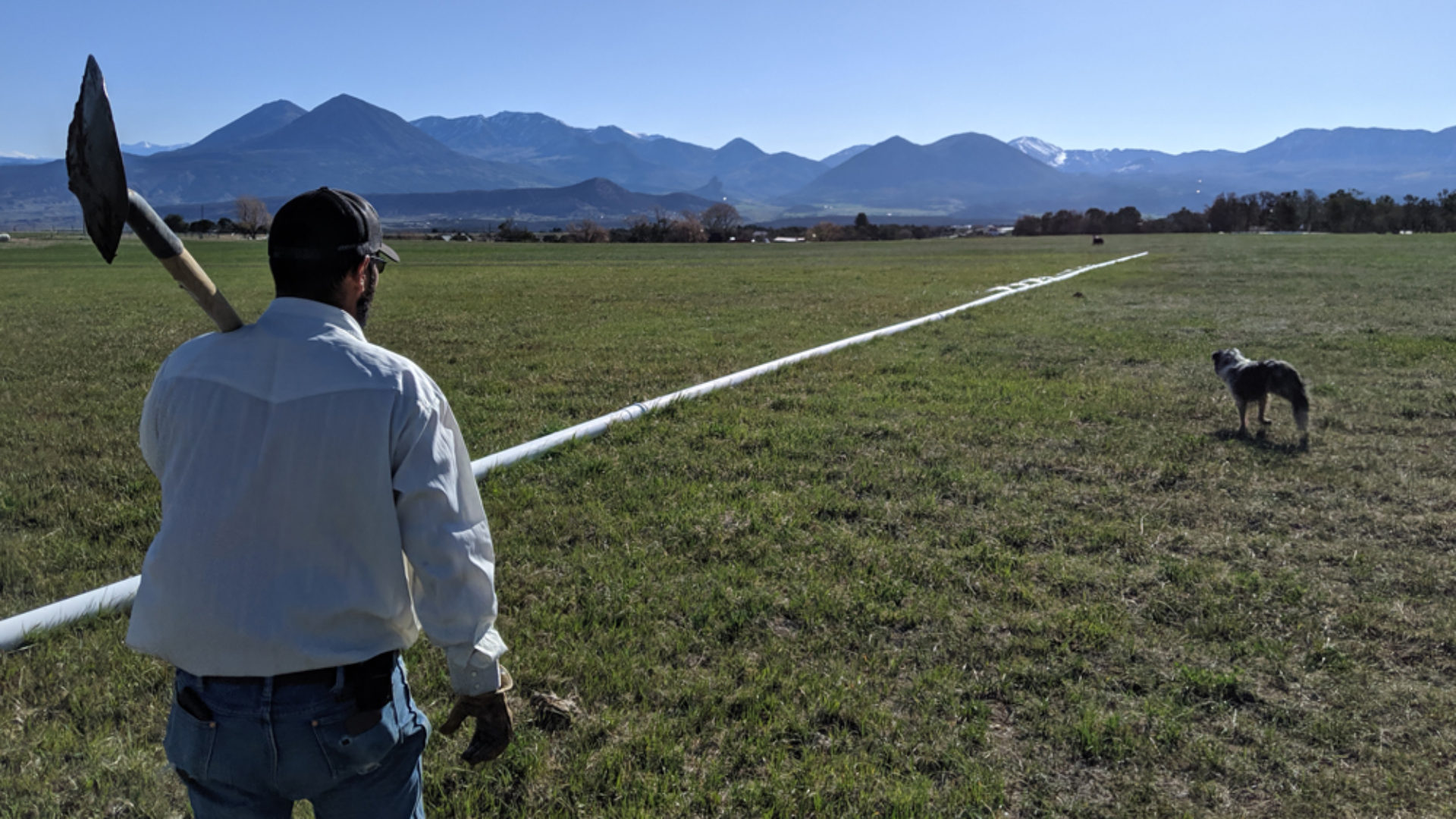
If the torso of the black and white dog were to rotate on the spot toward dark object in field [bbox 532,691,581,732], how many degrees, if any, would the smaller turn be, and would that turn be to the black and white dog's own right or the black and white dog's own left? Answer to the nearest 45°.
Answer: approximately 90° to the black and white dog's own left

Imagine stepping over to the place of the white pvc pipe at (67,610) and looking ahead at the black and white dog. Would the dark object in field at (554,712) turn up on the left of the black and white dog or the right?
right

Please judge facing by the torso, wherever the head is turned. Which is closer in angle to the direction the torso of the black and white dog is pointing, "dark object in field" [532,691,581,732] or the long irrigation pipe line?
the long irrigation pipe line

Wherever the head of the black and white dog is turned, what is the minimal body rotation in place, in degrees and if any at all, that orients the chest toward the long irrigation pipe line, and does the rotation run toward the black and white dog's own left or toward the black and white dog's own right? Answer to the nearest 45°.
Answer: approximately 45° to the black and white dog's own left

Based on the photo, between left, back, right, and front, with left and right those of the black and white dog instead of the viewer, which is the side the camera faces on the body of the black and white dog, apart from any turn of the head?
left
